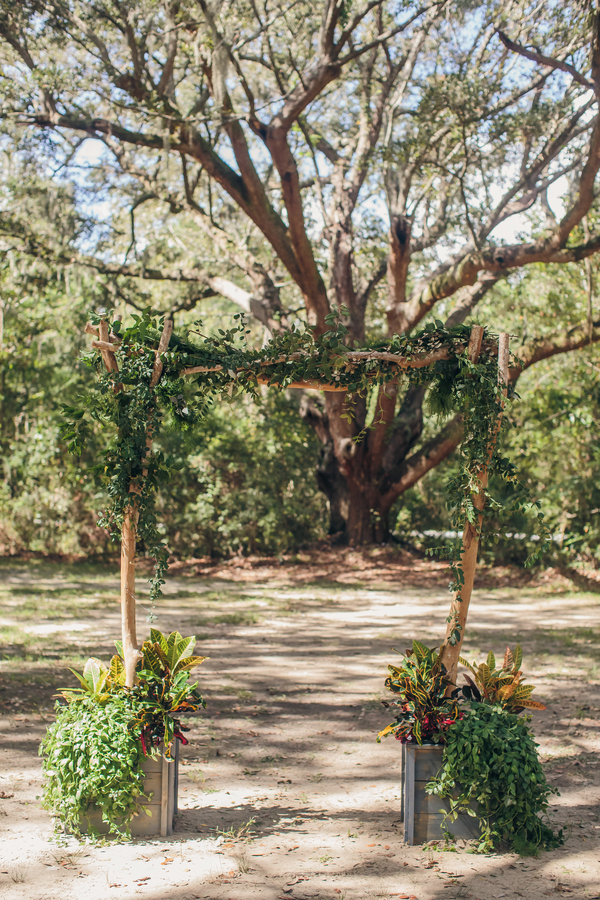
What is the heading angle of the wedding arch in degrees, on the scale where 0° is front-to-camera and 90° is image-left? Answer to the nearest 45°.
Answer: approximately 0°
